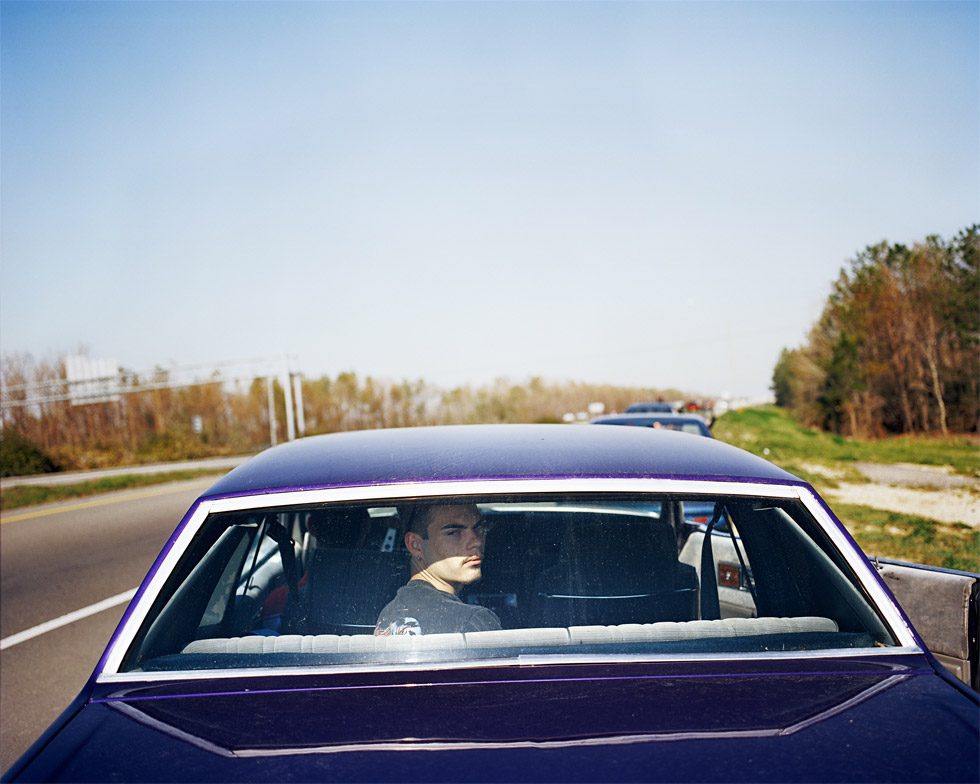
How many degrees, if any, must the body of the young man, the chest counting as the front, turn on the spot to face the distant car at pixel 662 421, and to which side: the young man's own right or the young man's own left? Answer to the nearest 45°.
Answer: approximately 45° to the young man's own left

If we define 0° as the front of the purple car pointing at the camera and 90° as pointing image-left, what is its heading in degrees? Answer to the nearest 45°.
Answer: approximately 180°

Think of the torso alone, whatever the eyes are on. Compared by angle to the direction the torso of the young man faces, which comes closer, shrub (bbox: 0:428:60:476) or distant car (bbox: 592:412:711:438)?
the distant car

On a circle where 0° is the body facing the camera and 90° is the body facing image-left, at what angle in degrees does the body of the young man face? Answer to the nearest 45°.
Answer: approximately 225°

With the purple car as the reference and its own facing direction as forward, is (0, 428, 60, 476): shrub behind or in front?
in front

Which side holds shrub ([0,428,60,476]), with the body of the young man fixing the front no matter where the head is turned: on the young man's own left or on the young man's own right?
on the young man's own left

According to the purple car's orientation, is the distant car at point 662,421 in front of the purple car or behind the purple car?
in front
